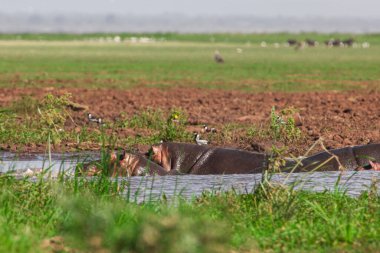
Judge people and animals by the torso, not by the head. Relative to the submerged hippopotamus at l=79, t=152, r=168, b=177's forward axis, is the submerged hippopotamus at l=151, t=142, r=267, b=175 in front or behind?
behind

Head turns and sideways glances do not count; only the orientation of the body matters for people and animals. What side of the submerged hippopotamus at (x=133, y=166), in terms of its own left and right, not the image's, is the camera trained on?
left

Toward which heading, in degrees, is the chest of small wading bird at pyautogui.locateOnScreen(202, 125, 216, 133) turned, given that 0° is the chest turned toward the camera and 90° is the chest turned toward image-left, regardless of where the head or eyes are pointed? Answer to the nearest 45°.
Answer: approximately 90°

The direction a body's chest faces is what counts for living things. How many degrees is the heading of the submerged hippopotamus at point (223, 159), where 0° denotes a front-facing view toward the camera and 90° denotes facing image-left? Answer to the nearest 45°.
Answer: approximately 90°

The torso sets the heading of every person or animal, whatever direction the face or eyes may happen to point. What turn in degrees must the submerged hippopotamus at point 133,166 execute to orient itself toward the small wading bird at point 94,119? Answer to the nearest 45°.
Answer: approximately 90° to its right

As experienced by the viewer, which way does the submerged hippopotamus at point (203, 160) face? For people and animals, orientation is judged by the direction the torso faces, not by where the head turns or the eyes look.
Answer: facing to the left of the viewer

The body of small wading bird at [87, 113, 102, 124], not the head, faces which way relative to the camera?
to the viewer's left

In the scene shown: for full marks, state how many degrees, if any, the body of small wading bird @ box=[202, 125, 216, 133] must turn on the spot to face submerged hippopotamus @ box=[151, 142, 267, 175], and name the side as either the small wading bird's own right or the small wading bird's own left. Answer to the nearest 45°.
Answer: approximately 90° to the small wading bird's own left
